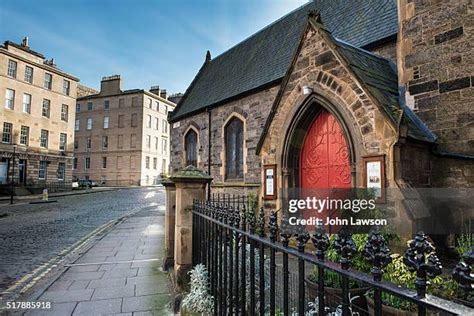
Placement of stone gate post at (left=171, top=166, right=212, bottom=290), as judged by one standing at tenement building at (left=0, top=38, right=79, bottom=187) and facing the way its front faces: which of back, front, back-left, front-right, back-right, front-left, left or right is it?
front-right

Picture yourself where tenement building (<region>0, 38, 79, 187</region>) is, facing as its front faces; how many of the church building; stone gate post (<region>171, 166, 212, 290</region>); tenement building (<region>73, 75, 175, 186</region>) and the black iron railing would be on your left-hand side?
1

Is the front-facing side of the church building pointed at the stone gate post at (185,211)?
yes

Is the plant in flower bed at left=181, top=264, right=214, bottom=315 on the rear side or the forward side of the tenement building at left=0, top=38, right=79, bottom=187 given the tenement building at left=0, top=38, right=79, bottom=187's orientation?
on the forward side

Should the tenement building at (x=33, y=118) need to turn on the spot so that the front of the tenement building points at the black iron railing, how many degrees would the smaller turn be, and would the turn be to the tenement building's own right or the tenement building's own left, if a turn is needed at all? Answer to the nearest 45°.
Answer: approximately 45° to the tenement building's own right

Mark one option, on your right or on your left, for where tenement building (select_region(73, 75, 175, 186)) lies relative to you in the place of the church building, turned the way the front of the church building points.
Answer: on your right

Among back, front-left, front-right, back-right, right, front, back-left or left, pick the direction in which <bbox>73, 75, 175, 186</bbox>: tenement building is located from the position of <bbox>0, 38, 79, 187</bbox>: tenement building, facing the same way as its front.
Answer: left

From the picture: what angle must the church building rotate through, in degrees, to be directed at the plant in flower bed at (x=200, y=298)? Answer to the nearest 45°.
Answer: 0° — it already faces it

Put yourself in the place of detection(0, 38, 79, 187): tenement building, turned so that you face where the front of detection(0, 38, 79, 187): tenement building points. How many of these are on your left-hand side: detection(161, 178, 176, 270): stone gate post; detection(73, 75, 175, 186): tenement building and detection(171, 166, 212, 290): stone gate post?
1

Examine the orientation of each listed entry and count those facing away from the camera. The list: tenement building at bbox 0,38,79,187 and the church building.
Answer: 0

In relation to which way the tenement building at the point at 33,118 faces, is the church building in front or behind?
in front

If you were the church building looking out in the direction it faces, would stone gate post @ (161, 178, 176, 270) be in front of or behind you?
in front

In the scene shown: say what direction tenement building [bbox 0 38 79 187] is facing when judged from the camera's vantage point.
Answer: facing the viewer and to the right of the viewer
